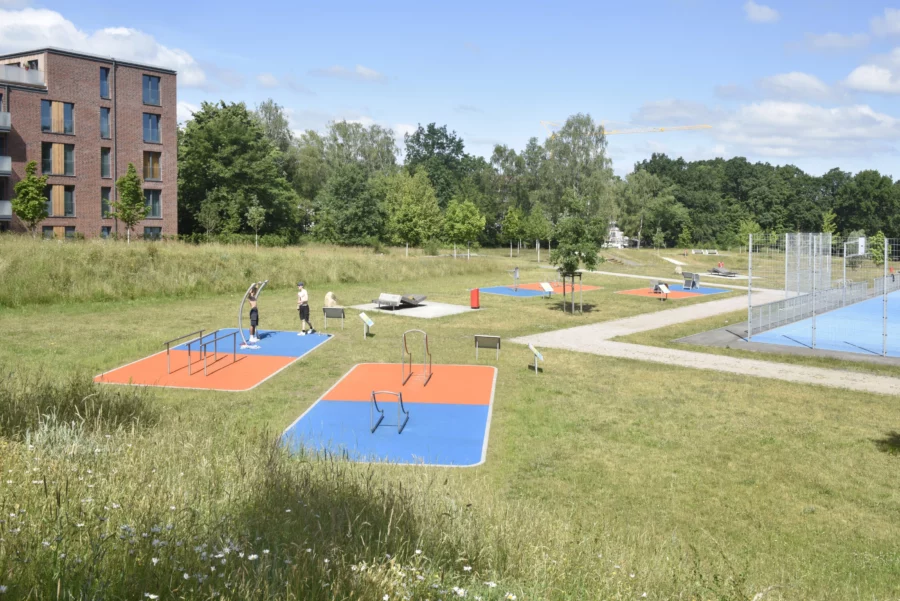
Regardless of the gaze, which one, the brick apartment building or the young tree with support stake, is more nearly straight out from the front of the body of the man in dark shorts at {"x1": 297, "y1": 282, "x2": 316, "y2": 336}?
the brick apartment building

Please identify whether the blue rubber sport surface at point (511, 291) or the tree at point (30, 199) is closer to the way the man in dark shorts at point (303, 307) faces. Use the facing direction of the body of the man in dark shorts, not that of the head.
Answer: the tree

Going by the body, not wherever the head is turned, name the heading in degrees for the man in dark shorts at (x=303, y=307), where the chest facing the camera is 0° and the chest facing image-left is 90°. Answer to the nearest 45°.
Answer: approximately 90°

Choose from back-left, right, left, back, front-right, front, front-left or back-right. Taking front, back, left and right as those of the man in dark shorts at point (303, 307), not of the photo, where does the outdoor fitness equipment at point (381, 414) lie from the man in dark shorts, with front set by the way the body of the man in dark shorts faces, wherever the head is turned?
left

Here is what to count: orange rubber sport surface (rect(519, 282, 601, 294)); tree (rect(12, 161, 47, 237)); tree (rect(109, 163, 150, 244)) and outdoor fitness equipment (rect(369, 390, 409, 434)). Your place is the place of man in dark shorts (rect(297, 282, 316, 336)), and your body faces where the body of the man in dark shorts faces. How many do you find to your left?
1

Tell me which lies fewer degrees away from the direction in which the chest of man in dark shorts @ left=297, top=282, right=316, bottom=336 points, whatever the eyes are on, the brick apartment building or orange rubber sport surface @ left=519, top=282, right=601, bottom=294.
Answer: the brick apartment building

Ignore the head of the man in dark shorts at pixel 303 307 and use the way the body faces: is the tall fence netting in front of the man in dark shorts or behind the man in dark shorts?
behind

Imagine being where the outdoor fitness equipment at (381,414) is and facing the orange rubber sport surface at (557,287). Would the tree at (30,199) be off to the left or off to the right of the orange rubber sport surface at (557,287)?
left

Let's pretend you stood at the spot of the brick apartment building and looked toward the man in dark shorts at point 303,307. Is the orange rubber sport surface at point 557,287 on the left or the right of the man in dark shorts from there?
left
